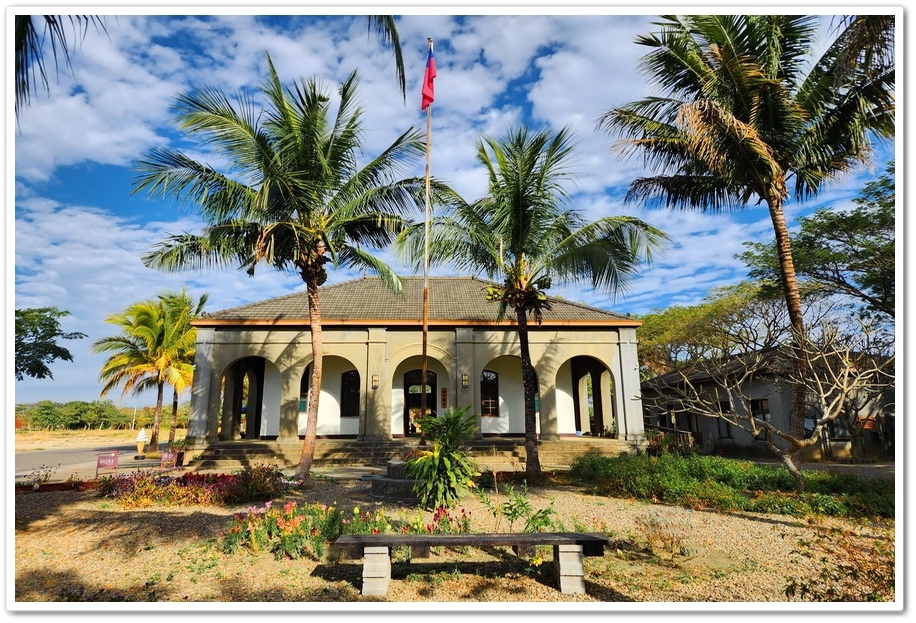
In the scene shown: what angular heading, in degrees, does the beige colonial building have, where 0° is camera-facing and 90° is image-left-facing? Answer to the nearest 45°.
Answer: approximately 0°

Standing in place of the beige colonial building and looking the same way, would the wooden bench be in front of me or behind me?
in front

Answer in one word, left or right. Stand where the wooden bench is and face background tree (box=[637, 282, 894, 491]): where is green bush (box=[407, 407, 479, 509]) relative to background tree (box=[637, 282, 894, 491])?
left

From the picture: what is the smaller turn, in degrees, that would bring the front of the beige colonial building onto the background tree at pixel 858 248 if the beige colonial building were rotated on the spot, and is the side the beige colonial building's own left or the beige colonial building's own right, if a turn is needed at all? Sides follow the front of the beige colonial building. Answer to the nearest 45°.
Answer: approximately 90° to the beige colonial building's own left

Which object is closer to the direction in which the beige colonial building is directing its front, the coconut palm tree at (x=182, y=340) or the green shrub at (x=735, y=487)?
the green shrub

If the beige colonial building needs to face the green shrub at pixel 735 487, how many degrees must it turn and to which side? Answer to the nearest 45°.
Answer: approximately 45° to its left

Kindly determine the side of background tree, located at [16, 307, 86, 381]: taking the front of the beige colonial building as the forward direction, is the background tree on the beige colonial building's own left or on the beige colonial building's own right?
on the beige colonial building's own right

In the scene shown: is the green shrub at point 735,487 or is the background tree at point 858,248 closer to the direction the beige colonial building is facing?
the green shrub
